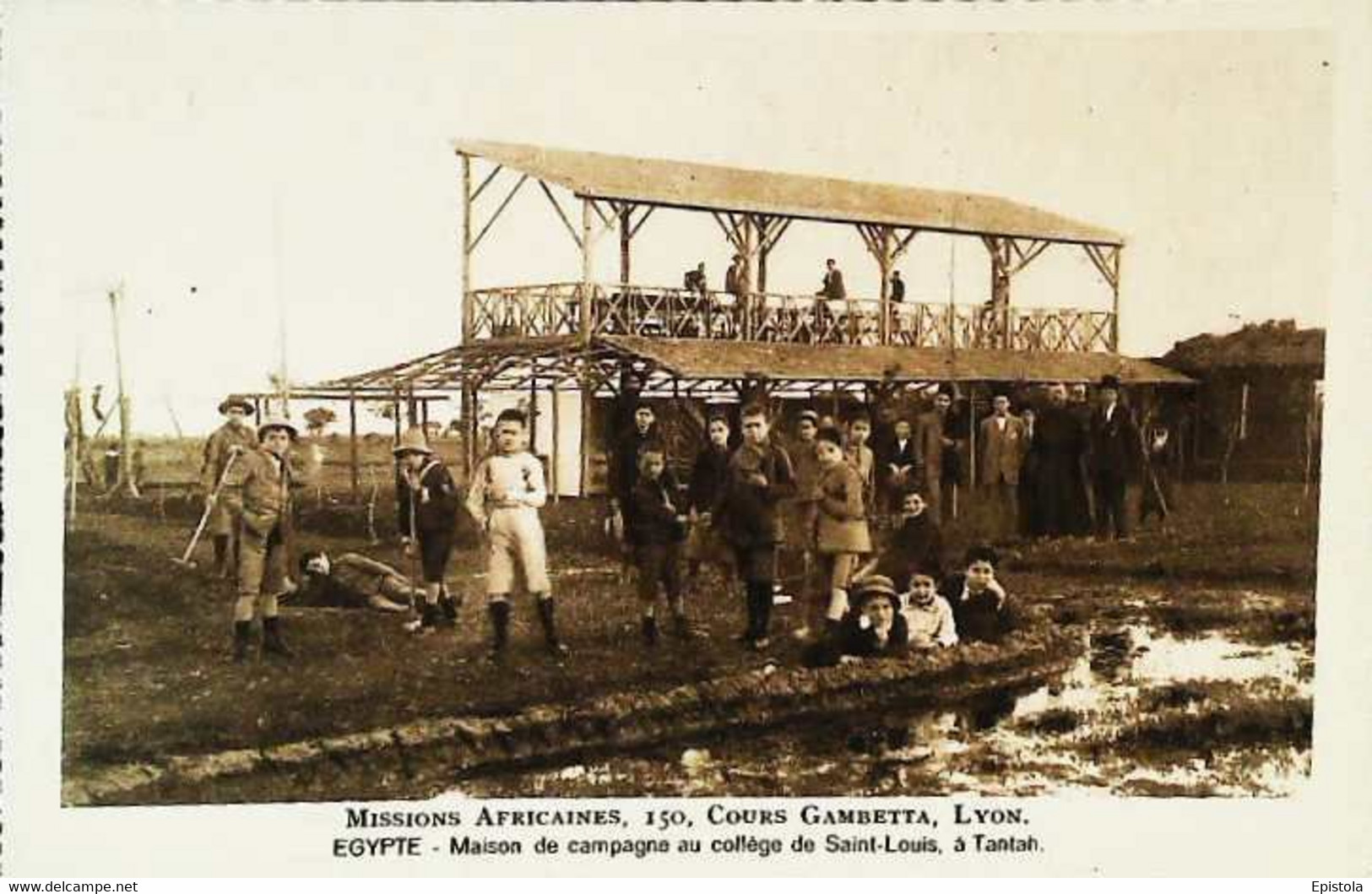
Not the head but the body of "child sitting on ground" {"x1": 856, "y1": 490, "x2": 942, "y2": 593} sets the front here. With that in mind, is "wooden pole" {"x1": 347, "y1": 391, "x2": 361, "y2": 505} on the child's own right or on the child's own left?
on the child's own right

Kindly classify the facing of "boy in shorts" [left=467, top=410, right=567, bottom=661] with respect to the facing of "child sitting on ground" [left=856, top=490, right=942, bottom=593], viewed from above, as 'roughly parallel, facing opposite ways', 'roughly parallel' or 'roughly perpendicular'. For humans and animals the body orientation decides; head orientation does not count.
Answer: roughly parallel

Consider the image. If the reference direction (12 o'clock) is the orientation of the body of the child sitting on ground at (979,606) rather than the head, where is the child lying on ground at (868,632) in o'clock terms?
the child lying on ground at (868,632) is roughly at 2 o'clock from the child sitting on ground at (979,606).

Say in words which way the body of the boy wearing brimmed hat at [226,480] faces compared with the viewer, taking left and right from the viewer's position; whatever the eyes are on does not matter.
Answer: facing the viewer and to the right of the viewer

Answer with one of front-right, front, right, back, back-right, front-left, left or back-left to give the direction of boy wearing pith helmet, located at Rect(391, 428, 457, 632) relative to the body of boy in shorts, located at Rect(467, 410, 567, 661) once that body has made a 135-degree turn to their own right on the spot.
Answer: front

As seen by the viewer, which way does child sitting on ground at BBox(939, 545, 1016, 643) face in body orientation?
toward the camera

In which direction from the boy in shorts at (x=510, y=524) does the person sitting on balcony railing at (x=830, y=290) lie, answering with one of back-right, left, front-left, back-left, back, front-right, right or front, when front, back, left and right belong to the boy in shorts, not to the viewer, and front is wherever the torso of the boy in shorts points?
back-left

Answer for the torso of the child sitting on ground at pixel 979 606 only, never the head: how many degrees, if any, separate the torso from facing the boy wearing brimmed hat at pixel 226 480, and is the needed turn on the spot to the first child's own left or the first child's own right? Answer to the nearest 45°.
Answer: approximately 90° to the first child's own right

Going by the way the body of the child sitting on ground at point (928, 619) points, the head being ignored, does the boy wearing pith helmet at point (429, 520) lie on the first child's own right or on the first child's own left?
on the first child's own right

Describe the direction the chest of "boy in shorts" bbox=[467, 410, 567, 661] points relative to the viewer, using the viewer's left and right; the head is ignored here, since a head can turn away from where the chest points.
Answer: facing the viewer

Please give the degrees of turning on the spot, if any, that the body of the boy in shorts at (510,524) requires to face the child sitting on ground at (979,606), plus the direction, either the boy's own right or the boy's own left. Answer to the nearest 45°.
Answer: approximately 90° to the boy's own left

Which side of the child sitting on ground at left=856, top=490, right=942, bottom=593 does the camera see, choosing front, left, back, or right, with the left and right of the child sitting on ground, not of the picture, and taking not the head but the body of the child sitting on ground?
front

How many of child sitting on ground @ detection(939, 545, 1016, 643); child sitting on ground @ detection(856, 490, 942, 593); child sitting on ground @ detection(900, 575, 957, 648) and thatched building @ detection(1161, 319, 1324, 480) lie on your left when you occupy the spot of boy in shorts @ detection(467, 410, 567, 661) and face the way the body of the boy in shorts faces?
4

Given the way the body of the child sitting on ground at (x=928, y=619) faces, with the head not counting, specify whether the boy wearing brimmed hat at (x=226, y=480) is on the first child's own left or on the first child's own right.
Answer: on the first child's own right

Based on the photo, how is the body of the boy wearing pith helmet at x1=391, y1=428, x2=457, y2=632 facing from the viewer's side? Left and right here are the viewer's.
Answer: facing the viewer and to the left of the viewer
